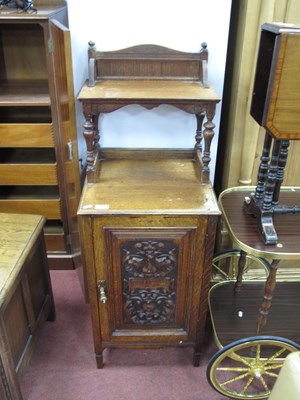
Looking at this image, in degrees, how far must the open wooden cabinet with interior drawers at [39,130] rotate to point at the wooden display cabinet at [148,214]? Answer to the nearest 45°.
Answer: approximately 45° to its left

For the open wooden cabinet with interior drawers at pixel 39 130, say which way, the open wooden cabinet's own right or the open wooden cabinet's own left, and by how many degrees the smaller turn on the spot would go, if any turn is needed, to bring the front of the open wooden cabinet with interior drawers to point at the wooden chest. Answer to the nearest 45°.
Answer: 0° — it already faces it

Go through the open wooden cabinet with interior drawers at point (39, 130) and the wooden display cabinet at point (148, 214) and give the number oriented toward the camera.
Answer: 2

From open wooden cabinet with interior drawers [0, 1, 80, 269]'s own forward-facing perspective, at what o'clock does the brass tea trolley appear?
The brass tea trolley is roughly at 11 o'clock from the open wooden cabinet with interior drawers.

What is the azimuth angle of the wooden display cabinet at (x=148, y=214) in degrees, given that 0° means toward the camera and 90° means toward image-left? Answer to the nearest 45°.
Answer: approximately 0°

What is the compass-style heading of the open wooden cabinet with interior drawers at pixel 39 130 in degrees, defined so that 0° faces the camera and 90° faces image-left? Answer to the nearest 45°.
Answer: approximately 0°
